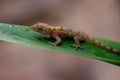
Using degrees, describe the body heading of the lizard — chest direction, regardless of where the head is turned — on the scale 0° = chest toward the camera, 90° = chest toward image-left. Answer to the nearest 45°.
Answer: approximately 90°
